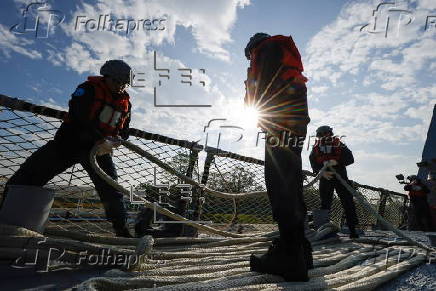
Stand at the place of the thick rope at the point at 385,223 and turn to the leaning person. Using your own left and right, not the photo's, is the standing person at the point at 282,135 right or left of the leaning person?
left

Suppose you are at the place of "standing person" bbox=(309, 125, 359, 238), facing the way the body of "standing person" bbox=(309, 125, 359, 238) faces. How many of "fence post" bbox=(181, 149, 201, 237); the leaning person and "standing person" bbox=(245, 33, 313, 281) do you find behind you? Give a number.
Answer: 0

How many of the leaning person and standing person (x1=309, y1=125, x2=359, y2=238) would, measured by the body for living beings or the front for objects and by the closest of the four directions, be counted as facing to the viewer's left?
0

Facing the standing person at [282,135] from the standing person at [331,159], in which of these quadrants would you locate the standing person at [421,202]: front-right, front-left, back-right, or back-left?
back-left

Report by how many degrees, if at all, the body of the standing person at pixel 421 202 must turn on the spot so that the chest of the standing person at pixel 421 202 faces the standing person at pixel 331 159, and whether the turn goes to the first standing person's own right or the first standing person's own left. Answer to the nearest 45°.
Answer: approximately 45° to the first standing person's own left

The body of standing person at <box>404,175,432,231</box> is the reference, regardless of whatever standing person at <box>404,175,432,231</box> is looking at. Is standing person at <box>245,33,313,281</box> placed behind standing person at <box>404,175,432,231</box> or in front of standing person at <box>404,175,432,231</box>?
in front

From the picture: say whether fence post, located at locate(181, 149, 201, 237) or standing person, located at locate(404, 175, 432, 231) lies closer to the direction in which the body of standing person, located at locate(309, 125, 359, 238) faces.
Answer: the fence post

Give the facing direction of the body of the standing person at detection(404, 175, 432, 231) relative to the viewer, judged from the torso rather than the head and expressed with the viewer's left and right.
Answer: facing the viewer and to the left of the viewer

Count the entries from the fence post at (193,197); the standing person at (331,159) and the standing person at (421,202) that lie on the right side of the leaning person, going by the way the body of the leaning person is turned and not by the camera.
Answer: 0

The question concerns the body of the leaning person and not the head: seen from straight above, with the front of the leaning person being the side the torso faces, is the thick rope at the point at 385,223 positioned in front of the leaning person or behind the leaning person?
in front

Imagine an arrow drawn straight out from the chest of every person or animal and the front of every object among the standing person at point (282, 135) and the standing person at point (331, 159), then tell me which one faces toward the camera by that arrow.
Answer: the standing person at point (331, 159)

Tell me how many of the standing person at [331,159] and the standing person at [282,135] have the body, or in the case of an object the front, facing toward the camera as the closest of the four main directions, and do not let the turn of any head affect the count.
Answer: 1
